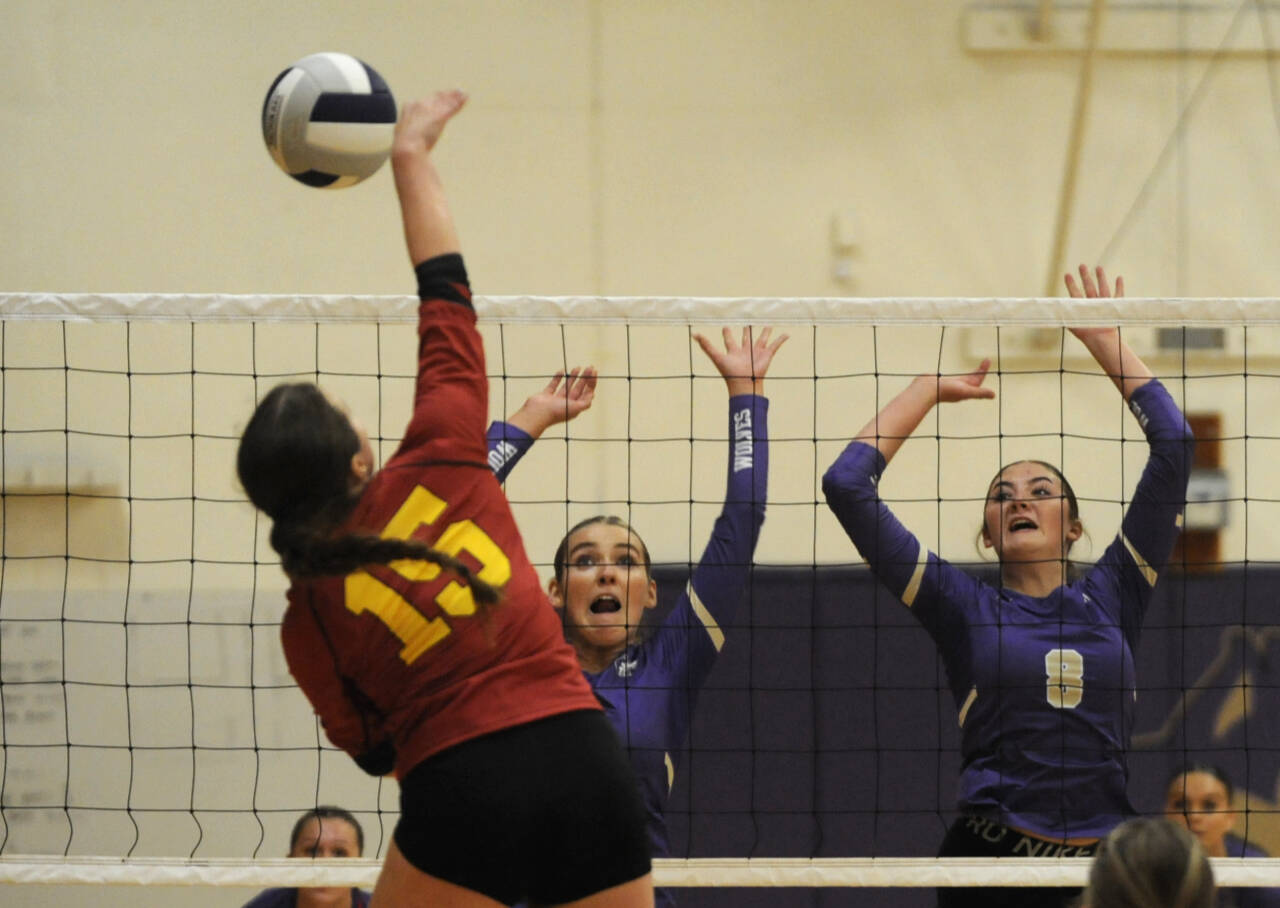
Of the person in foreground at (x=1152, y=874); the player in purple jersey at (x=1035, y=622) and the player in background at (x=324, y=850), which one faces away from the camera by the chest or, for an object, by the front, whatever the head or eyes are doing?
the person in foreground at (x=1152, y=874)

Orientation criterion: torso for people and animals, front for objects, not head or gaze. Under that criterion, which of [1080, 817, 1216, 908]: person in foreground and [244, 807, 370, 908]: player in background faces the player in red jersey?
[244, 807, 370, 908]: player in background

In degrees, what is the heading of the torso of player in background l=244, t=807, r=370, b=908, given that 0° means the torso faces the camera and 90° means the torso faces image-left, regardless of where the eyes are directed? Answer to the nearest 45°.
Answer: approximately 0°

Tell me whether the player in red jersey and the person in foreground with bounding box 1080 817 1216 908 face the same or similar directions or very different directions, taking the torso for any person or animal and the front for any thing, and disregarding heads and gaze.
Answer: same or similar directions

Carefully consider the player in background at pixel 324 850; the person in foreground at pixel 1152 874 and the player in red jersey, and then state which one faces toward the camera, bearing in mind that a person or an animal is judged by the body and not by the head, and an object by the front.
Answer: the player in background at pixel 324 850

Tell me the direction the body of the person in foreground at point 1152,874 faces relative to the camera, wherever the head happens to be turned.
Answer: away from the camera

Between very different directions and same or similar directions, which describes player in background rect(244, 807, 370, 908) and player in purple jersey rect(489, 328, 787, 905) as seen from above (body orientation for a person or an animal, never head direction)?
same or similar directions

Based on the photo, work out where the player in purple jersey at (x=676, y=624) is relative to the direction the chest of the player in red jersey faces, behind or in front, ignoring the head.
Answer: in front

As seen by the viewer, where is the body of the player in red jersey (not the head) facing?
away from the camera

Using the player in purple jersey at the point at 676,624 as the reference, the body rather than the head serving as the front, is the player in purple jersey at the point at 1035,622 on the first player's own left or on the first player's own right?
on the first player's own left

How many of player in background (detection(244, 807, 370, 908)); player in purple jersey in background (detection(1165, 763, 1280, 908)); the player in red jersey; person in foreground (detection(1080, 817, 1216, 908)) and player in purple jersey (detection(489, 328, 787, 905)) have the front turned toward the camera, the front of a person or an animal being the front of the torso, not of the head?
3

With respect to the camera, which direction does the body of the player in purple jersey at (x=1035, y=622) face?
toward the camera

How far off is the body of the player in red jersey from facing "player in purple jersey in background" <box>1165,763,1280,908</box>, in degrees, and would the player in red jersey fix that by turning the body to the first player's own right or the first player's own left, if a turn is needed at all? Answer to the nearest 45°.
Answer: approximately 45° to the first player's own right

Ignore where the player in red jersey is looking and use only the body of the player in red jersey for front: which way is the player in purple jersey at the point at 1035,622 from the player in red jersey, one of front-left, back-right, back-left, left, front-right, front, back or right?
front-right

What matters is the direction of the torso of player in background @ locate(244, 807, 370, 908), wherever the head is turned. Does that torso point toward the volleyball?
yes

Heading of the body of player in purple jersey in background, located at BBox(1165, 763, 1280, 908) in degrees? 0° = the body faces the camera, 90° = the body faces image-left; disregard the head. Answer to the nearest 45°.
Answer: approximately 0°

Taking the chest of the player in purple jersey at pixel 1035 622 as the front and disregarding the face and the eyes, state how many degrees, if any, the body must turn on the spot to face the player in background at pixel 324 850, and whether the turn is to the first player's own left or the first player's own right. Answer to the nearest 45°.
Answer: approximately 90° to the first player's own right
